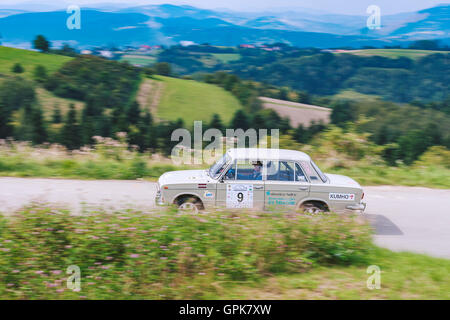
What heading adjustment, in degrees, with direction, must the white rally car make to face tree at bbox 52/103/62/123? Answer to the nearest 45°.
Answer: approximately 45° to its right

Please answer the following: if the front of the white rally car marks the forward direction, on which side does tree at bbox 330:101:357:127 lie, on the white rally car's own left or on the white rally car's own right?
on the white rally car's own right

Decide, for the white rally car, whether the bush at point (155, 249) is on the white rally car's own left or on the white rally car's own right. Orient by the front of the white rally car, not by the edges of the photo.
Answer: on the white rally car's own left

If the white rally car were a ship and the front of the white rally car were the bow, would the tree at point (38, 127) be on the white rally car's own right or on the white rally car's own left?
on the white rally car's own right

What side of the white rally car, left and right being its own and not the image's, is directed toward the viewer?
left

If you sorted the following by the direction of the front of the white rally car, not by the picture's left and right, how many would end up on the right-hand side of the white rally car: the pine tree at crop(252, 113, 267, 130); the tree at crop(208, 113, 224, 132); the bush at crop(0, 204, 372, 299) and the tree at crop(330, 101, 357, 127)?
3

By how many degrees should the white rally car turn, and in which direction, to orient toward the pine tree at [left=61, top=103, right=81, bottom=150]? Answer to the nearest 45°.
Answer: approximately 45° to its right

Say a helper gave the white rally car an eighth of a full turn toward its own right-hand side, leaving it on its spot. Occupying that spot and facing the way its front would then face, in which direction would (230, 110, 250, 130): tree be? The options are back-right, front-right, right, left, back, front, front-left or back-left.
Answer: front-right

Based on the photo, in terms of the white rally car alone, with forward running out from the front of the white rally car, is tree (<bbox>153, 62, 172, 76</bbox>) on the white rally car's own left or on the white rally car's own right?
on the white rally car's own right
